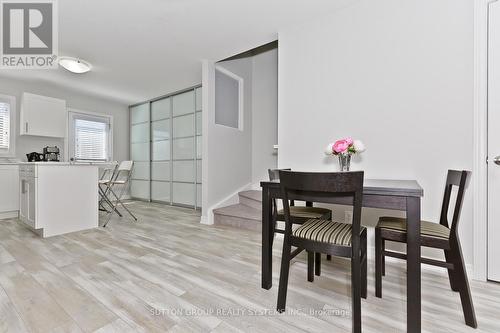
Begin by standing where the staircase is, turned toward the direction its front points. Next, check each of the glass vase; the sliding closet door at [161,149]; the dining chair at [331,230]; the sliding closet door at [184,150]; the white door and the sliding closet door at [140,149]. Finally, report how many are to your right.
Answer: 3

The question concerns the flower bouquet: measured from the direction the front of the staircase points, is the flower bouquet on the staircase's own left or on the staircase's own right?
on the staircase's own left

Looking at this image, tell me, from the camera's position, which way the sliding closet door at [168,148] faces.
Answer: facing the viewer and to the left of the viewer

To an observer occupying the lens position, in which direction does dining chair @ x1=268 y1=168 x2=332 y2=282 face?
facing the viewer and to the right of the viewer

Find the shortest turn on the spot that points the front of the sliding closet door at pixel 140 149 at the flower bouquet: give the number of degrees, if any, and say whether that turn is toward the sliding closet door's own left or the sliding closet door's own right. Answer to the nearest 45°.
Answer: approximately 45° to the sliding closet door's own left

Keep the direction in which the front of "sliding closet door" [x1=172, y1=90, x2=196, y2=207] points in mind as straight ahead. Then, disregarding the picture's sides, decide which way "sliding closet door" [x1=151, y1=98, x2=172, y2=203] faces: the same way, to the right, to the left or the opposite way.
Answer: the same way

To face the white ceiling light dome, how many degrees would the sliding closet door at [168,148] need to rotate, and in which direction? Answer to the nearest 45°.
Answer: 0° — it already faces it

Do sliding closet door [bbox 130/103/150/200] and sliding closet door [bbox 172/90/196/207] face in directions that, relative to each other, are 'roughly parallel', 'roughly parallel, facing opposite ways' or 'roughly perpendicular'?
roughly parallel

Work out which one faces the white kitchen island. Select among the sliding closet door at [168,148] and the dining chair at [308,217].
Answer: the sliding closet door

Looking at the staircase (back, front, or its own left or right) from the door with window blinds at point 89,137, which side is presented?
right

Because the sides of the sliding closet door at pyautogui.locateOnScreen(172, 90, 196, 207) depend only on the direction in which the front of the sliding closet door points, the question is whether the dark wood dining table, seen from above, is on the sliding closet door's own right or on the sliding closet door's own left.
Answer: on the sliding closet door's own left

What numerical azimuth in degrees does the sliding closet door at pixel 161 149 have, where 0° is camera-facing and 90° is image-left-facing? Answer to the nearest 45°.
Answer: approximately 45°

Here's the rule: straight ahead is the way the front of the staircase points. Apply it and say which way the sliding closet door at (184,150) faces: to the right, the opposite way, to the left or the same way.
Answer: the same way

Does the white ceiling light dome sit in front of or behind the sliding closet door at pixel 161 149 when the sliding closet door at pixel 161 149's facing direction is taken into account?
in front
